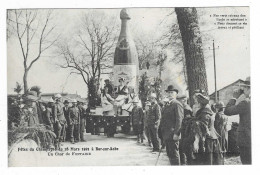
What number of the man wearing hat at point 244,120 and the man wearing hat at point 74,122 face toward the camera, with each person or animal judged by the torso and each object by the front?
1

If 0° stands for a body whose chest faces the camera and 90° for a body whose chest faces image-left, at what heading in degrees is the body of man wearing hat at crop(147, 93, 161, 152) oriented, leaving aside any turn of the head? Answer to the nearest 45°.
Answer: approximately 45°

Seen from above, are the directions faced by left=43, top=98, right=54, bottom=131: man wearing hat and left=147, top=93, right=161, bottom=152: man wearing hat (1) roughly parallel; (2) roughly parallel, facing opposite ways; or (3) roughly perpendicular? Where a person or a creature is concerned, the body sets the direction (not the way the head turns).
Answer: roughly perpendicular

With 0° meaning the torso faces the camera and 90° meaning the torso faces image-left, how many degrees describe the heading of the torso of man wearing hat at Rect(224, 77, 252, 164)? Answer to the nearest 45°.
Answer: approximately 90°

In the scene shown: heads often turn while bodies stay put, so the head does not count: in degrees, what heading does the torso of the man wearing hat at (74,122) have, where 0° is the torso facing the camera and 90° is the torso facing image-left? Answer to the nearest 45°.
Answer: approximately 0°
